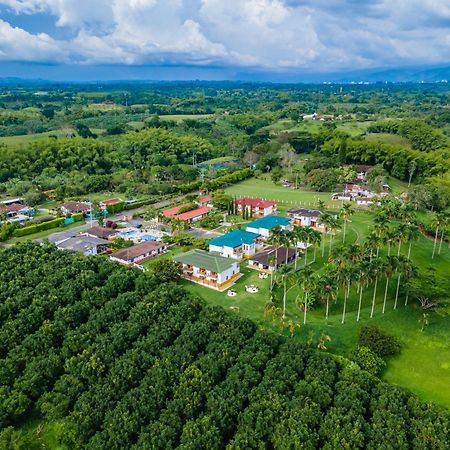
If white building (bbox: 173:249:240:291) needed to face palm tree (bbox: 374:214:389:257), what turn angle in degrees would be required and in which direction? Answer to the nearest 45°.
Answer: approximately 135° to its left

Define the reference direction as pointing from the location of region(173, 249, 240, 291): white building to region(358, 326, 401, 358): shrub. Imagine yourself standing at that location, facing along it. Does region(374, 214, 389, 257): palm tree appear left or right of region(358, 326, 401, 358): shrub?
left

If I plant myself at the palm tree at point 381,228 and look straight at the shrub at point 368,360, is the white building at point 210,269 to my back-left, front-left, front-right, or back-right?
front-right

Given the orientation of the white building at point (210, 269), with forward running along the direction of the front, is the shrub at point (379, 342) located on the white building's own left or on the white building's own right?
on the white building's own left

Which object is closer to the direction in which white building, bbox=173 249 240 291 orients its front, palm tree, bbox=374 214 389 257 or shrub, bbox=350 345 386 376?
the shrub
